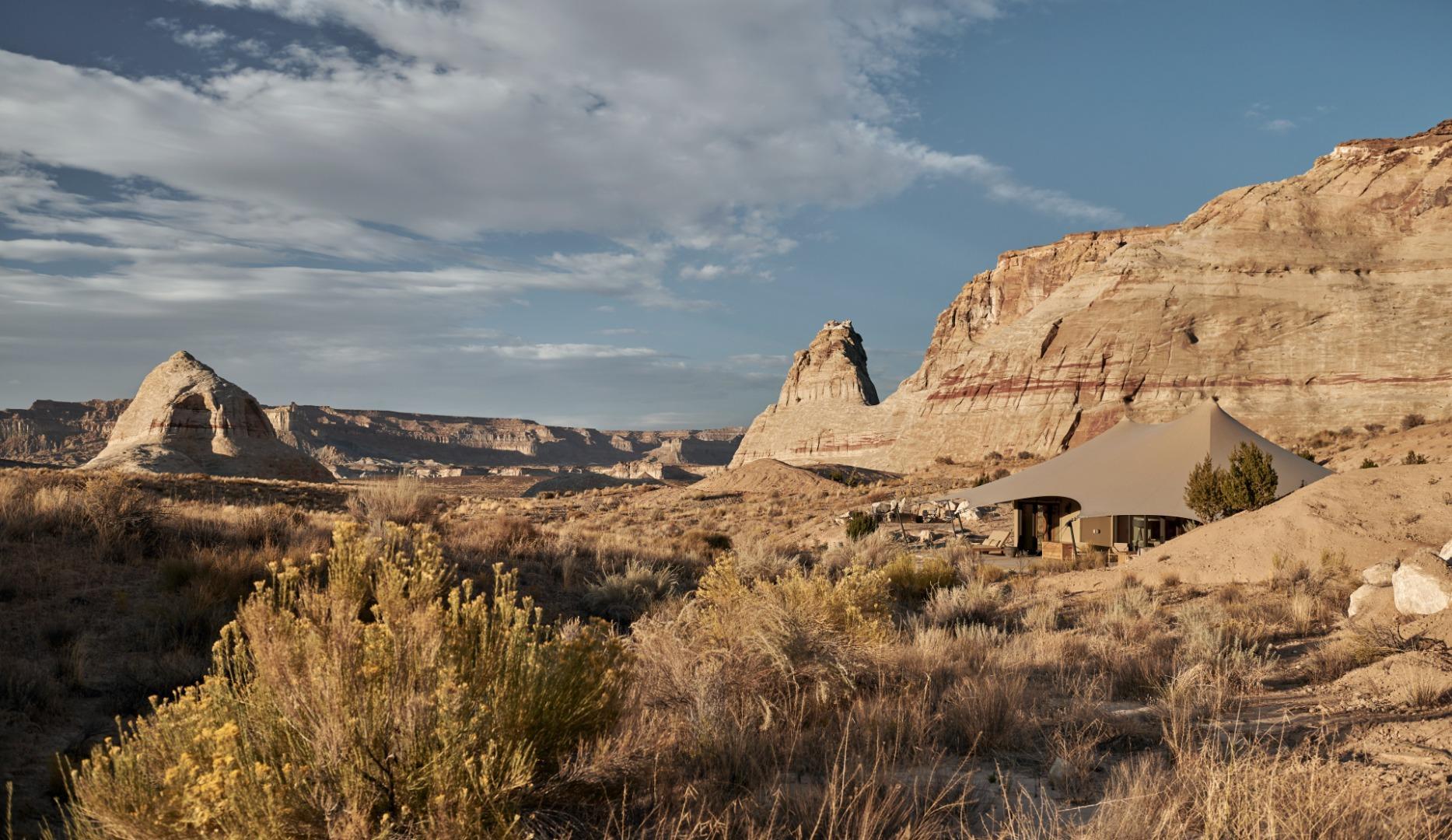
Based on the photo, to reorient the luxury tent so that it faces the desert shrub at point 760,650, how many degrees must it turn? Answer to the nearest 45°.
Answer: approximately 45° to its left

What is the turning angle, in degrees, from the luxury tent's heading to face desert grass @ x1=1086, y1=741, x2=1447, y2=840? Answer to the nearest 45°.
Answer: approximately 45° to its left

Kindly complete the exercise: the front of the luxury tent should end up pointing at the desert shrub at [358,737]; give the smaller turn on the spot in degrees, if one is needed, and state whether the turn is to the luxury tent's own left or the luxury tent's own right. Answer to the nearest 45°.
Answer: approximately 45° to the luxury tent's own left

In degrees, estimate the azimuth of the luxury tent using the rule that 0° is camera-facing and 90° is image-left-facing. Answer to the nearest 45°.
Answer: approximately 45°

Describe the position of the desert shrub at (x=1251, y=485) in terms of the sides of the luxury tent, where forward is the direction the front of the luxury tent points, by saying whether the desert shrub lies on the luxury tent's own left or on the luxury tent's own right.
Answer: on the luxury tent's own left

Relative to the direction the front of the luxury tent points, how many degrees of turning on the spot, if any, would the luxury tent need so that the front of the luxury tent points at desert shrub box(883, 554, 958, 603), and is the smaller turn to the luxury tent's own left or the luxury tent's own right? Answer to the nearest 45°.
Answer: approximately 45° to the luxury tent's own left
